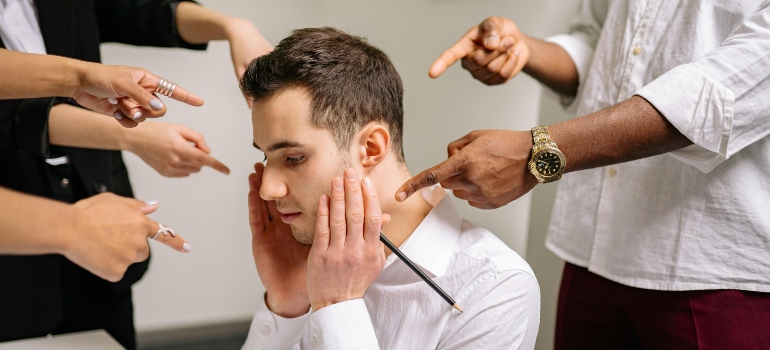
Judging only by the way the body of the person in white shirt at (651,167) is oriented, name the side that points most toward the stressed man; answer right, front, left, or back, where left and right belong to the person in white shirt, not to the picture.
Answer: front

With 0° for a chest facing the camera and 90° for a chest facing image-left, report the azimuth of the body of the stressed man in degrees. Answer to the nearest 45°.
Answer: approximately 45°

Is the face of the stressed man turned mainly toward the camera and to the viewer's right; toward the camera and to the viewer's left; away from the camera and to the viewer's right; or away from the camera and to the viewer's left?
toward the camera and to the viewer's left

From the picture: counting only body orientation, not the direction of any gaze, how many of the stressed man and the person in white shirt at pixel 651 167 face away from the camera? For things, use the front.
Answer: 0

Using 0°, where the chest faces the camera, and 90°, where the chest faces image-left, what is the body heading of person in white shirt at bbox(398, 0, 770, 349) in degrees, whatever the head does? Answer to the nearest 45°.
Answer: approximately 45°
